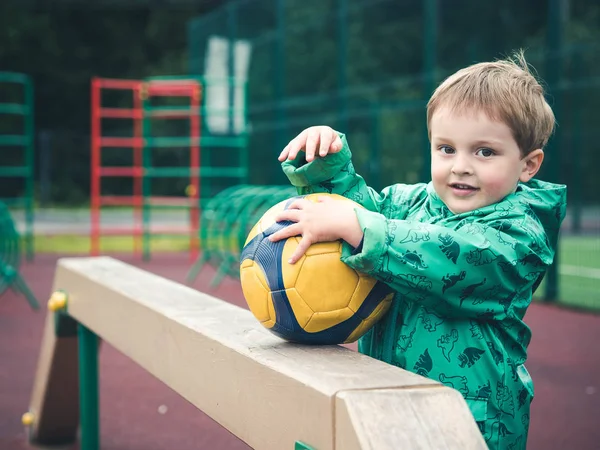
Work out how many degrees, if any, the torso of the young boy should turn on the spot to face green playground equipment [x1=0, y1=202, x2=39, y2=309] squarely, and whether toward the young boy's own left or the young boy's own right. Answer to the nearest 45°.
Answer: approximately 90° to the young boy's own right

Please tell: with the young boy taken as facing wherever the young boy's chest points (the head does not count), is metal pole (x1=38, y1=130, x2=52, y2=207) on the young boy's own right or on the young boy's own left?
on the young boy's own right

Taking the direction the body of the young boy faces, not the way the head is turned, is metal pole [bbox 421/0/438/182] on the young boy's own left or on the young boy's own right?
on the young boy's own right

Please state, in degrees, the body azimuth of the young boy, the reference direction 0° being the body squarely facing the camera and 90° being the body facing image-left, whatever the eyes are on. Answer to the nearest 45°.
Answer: approximately 45°

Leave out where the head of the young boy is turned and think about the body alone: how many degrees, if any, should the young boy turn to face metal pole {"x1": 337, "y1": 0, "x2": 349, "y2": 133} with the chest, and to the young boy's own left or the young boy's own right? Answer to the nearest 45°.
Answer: approximately 135° to the young boy's own right

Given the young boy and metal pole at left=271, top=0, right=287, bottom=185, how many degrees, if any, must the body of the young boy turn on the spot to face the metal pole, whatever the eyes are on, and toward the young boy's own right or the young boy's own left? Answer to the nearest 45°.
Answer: approximately 135° to the young boy's own right

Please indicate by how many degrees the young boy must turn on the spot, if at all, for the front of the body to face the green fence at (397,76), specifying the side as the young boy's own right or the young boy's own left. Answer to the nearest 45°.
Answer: approximately 135° to the young boy's own right

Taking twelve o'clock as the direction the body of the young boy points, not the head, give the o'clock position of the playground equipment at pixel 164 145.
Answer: The playground equipment is roughly at 4 o'clock from the young boy.
